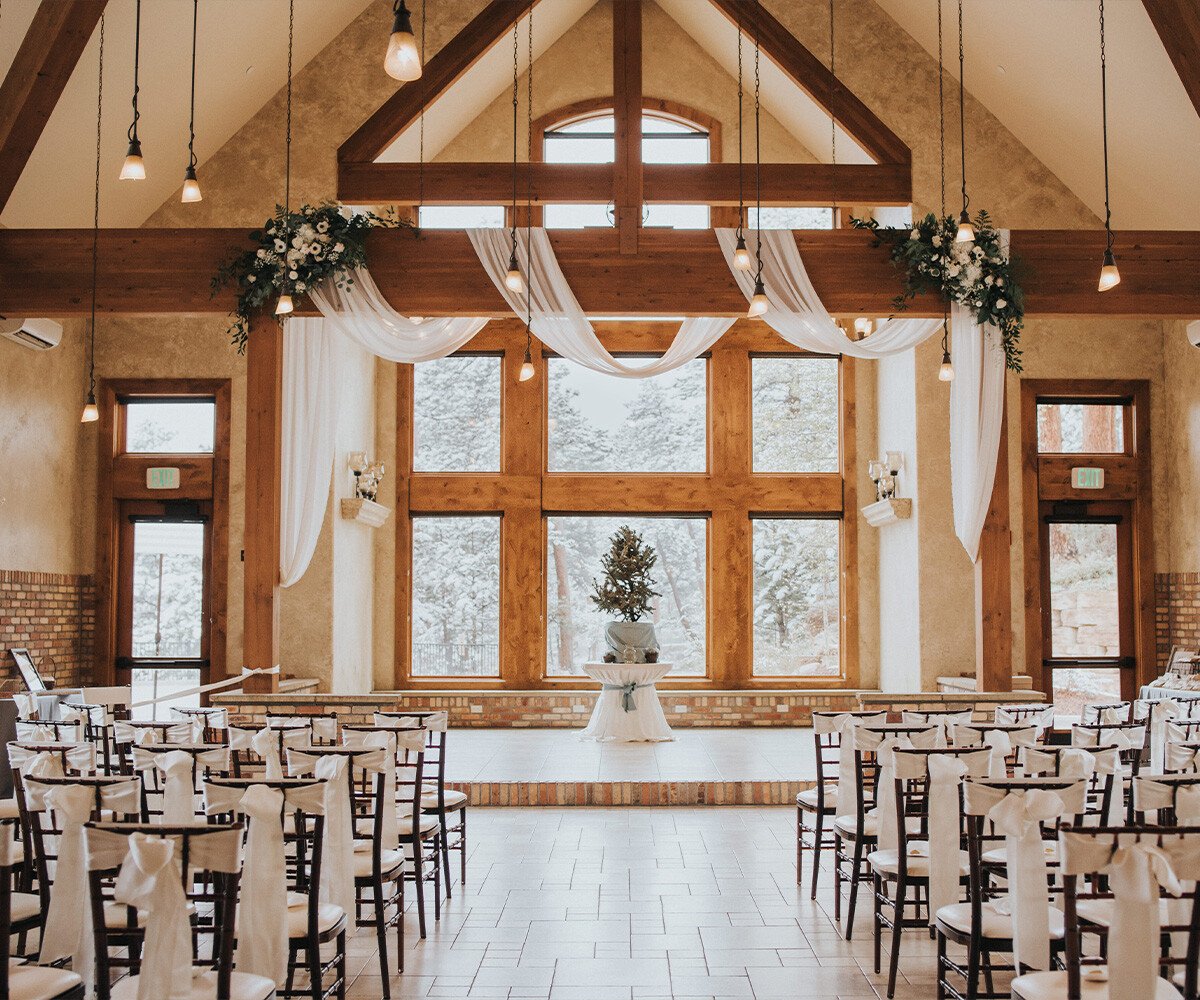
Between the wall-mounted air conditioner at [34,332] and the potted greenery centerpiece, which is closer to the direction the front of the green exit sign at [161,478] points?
the wall-mounted air conditioner

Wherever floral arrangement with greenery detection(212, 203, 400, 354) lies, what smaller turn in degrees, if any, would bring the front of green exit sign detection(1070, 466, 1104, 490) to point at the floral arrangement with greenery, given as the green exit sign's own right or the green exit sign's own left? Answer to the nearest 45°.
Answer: approximately 45° to the green exit sign's own right

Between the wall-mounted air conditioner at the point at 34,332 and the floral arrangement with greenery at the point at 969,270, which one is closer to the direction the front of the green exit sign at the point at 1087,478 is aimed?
the floral arrangement with greenery

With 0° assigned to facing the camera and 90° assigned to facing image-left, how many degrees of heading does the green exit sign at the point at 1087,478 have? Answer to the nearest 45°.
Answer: approximately 0°

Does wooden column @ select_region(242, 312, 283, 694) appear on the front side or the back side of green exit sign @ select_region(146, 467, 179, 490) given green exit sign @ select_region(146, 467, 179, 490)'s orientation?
on the front side

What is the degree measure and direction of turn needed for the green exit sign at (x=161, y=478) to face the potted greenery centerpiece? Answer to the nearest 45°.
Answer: approximately 90° to its left

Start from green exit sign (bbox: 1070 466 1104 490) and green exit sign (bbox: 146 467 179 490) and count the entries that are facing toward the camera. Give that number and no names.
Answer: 2

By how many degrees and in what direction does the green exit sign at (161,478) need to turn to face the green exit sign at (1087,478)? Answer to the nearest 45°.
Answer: approximately 90° to its left

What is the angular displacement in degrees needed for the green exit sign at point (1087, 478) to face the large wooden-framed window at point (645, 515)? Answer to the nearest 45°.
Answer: approximately 90° to its right
